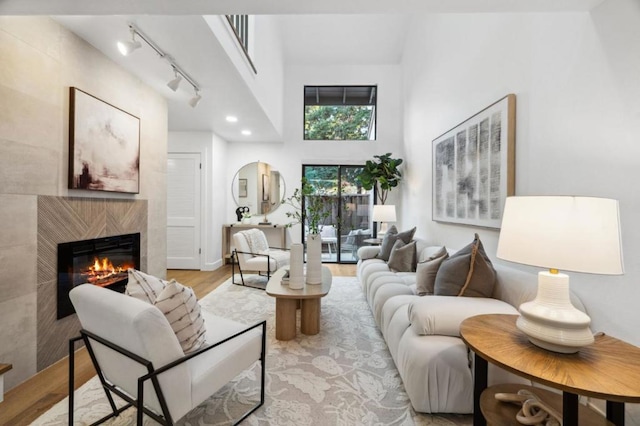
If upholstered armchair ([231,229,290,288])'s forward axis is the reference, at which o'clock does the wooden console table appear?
The wooden console table is roughly at 7 o'clock from the upholstered armchair.

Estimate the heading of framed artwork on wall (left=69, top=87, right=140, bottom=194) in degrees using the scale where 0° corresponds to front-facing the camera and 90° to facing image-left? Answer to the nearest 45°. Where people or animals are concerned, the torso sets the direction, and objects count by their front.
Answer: approximately 315°

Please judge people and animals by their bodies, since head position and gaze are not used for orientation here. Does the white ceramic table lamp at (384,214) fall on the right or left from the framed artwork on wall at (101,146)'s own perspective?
on its left

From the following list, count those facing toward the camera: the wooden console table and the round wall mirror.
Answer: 2

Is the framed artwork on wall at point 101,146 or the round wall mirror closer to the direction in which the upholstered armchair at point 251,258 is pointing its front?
the framed artwork on wall

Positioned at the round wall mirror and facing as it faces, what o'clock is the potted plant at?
The potted plant is roughly at 10 o'clock from the round wall mirror.

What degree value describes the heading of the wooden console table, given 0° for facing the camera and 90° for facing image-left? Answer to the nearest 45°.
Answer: approximately 0°

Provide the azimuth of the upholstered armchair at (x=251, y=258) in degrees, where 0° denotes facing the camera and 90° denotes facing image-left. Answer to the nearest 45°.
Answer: approximately 315°

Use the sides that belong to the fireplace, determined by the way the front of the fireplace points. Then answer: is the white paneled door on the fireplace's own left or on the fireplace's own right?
on the fireplace's own left

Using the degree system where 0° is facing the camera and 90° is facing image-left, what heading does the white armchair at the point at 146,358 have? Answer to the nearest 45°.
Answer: approximately 225°
